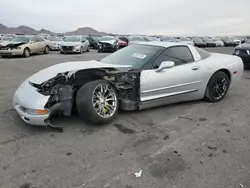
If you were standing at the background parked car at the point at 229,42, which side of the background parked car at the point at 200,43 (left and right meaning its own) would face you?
left

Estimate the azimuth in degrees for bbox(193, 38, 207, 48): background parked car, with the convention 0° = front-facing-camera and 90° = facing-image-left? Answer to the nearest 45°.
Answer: approximately 315°

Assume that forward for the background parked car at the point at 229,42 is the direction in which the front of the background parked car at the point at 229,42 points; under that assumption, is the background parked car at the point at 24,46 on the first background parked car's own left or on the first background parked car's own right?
on the first background parked car's own right

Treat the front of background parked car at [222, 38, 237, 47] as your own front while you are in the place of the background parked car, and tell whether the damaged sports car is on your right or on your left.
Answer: on your right

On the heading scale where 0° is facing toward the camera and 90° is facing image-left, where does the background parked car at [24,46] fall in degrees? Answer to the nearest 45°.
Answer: approximately 45°

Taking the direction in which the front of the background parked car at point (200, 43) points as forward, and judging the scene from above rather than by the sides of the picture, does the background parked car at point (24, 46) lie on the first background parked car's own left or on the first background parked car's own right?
on the first background parked car's own right

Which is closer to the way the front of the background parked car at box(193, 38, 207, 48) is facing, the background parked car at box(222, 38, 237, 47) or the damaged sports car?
the damaged sports car

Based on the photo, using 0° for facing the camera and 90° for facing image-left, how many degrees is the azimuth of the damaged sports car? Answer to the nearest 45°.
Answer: approximately 45°

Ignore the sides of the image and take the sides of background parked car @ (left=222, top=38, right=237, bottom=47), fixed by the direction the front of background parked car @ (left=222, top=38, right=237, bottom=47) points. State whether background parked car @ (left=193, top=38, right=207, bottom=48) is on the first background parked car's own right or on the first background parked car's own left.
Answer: on the first background parked car's own right
